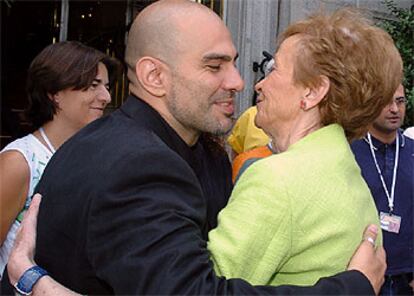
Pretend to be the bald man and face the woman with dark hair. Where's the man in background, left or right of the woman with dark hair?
right

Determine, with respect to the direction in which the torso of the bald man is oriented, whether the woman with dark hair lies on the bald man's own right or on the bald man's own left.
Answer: on the bald man's own left

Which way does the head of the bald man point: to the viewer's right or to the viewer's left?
to the viewer's right

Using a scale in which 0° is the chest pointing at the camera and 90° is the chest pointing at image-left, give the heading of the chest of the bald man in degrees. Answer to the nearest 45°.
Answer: approximately 270°

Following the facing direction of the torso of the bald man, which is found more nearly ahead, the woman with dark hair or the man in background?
the man in background
